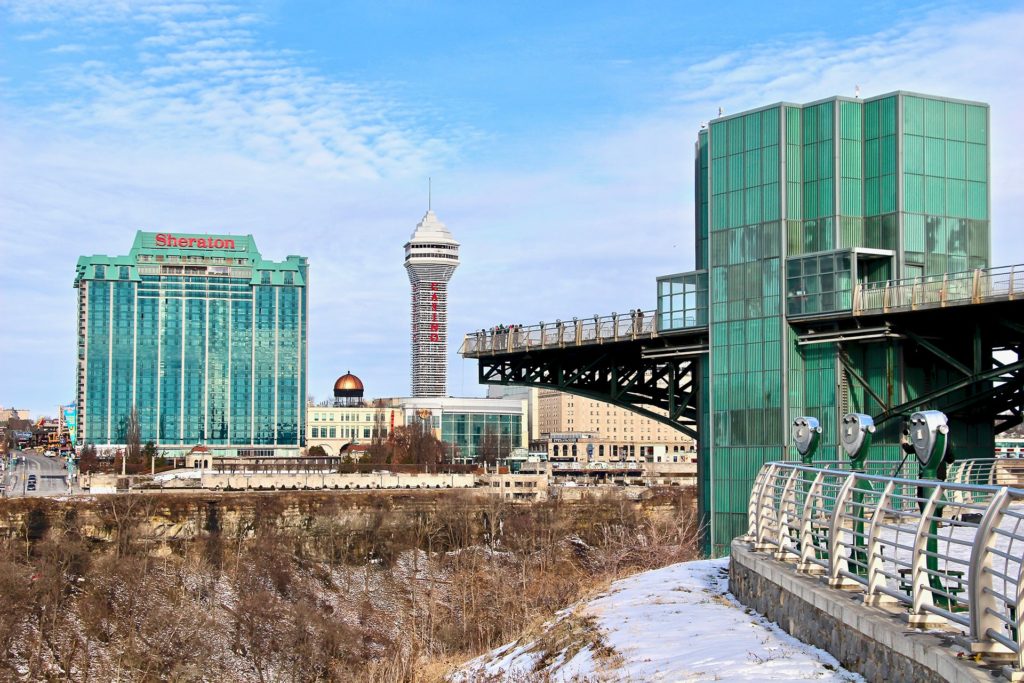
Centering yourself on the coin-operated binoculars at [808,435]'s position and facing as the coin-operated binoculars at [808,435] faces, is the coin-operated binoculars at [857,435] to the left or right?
on its left

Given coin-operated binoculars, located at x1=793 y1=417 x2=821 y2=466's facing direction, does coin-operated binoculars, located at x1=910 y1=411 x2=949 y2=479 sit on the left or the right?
on its left

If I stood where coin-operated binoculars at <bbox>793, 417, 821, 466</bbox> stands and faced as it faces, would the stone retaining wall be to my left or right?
on my left

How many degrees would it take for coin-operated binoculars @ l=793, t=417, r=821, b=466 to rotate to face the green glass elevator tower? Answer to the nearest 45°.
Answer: approximately 135° to its right
